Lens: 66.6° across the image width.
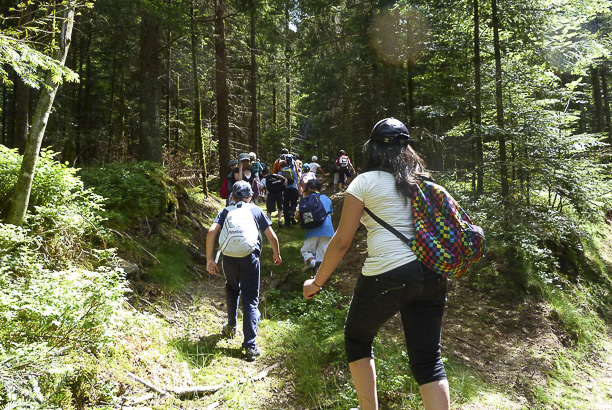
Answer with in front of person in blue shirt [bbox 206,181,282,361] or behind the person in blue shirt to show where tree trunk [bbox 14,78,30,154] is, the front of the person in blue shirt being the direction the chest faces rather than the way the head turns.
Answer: in front

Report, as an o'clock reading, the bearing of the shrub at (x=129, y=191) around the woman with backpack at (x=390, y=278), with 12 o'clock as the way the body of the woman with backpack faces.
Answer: The shrub is roughly at 12 o'clock from the woman with backpack.

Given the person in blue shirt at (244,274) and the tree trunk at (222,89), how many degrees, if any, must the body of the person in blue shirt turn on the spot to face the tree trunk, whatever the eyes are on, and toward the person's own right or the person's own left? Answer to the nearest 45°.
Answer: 0° — they already face it

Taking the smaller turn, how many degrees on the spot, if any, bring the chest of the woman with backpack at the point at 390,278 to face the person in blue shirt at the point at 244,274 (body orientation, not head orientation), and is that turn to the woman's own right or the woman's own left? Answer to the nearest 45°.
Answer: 0° — they already face them

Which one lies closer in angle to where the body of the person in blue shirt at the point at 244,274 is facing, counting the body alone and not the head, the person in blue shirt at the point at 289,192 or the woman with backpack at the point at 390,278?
the person in blue shirt

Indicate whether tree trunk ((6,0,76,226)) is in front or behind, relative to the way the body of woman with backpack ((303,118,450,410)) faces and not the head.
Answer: in front

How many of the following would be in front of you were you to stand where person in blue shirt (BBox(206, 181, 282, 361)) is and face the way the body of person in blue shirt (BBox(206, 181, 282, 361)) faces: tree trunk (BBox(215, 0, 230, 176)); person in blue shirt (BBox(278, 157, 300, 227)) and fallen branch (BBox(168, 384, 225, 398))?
2

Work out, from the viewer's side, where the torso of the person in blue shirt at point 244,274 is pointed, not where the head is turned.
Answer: away from the camera

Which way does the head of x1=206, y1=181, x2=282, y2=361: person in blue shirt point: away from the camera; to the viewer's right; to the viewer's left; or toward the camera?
away from the camera

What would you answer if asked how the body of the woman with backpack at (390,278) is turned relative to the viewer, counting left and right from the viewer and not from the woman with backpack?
facing away from the viewer and to the left of the viewer

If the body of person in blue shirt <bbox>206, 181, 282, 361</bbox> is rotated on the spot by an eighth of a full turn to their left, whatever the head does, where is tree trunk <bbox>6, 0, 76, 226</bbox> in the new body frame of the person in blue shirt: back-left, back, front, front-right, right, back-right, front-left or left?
front-left
